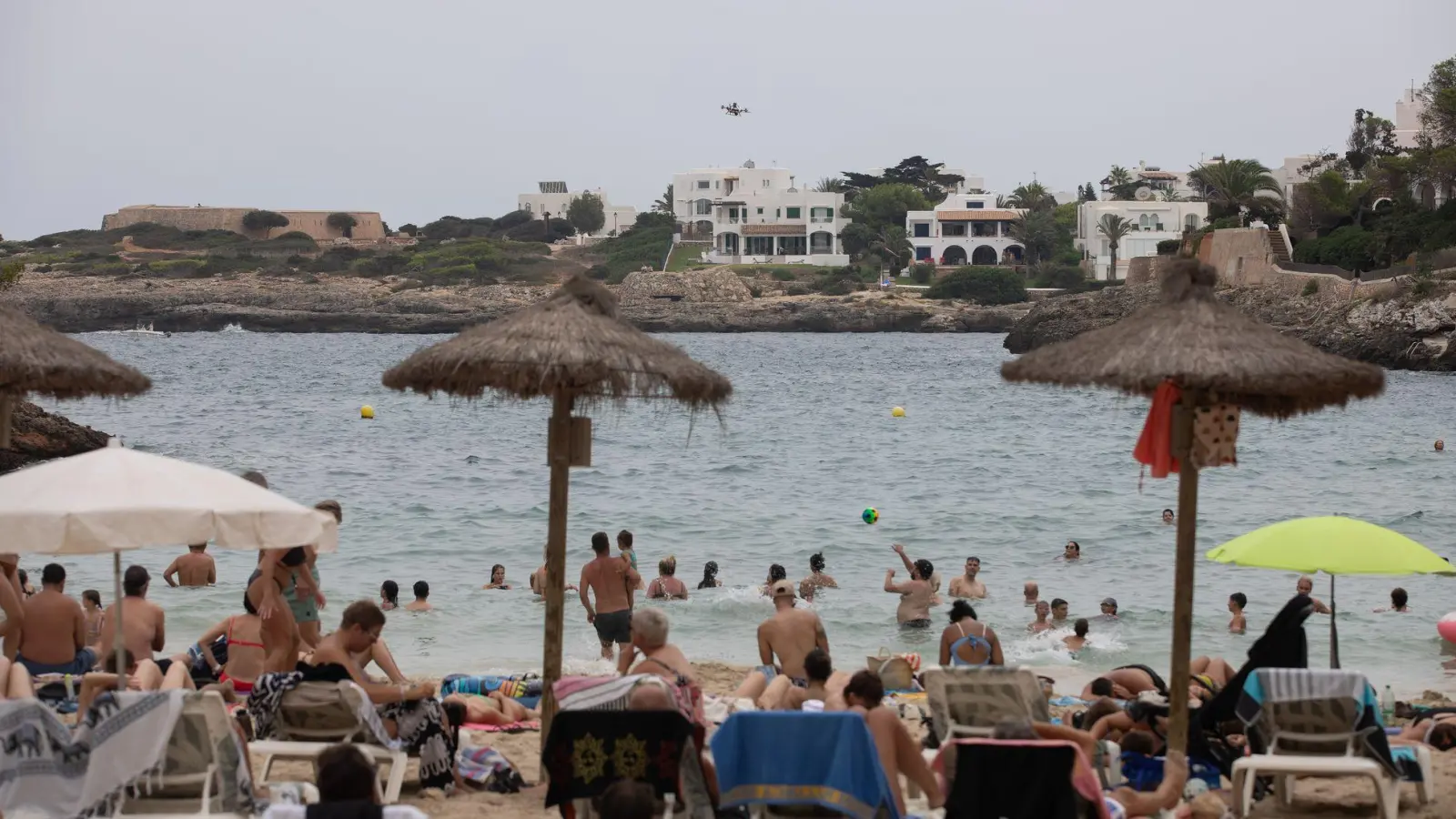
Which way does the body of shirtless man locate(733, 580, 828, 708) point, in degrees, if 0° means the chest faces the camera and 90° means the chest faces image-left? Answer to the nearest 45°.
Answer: approximately 180°

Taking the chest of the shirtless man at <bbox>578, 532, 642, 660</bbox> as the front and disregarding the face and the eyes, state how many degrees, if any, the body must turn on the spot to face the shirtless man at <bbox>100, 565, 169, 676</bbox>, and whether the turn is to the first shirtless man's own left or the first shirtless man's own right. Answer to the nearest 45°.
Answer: approximately 135° to the first shirtless man's own left

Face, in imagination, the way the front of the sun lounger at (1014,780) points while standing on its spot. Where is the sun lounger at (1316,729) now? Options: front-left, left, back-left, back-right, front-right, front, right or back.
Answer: front-right

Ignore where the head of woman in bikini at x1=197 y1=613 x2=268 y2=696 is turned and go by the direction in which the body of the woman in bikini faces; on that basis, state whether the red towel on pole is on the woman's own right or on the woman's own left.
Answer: on the woman's own right

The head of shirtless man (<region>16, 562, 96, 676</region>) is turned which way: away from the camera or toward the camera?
away from the camera

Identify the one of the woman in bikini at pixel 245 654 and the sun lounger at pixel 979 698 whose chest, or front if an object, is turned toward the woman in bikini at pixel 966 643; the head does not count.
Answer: the sun lounger

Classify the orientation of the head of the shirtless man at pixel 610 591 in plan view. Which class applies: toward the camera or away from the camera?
away from the camera

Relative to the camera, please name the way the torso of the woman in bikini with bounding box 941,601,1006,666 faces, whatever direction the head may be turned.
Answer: away from the camera

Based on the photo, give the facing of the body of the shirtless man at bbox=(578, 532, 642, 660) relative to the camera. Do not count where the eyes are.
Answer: away from the camera

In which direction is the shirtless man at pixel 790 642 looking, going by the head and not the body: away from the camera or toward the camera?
away from the camera

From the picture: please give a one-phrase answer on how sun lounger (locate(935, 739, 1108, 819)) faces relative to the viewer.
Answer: facing away from the viewer

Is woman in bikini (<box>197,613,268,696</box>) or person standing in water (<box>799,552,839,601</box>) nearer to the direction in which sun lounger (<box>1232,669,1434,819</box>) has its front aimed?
the person standing in water

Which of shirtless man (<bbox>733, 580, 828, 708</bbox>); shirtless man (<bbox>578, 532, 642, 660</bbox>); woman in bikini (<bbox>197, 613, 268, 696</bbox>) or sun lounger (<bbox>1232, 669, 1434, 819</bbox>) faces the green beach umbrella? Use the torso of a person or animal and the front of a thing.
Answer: the sun lounger
